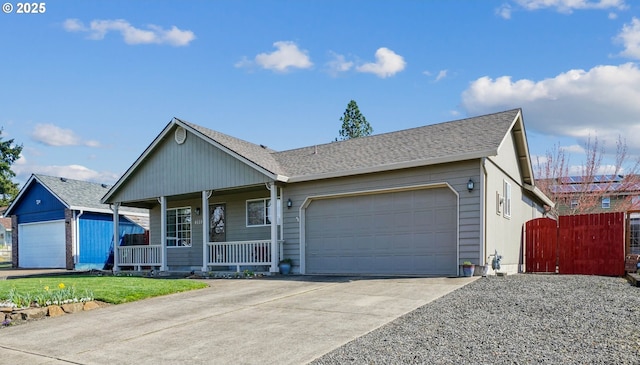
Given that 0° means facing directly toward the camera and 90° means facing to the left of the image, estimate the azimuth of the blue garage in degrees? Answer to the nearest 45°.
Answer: approximately 45°

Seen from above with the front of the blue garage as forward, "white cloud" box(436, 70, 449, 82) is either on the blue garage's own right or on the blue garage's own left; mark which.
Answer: on the blue garage's own left
